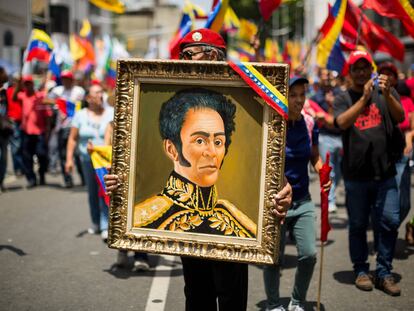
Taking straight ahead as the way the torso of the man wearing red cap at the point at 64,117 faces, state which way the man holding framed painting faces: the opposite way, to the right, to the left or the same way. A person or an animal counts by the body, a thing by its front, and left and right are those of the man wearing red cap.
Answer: the same way

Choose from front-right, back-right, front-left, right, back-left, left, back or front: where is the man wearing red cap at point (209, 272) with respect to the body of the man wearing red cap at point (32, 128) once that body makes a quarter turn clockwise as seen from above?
left

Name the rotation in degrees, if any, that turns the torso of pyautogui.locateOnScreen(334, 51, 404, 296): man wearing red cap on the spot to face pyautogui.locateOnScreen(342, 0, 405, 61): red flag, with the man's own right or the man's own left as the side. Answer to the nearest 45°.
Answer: approximately 180°

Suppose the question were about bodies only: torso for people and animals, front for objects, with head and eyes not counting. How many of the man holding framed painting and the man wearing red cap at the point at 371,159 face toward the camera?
2

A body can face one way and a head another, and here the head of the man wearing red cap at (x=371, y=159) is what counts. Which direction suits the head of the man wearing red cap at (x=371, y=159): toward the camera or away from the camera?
toward the camera

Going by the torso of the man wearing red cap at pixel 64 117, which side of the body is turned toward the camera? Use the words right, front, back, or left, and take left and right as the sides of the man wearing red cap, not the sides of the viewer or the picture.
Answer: front

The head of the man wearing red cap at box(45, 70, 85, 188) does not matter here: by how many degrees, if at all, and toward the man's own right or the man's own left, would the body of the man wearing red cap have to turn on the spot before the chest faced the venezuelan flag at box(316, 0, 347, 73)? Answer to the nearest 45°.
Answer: approximately 45° to the man's own left

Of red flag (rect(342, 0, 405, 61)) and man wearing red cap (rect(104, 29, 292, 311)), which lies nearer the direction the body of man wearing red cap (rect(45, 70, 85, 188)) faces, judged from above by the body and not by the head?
the man wearing red cap

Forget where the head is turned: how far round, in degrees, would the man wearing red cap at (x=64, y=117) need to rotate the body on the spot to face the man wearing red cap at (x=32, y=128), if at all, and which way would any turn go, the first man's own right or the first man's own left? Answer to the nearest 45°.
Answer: approximately 90° to the first man's own right
